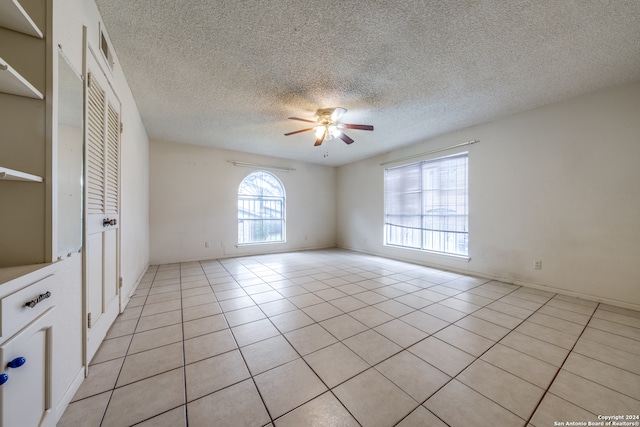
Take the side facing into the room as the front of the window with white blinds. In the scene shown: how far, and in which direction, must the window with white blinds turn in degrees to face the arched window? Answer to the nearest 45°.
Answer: approximately 45° to its right

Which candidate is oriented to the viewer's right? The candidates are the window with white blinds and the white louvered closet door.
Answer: the white louvered closet door

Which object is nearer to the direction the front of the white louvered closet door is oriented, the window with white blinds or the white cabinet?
the window with white blinds

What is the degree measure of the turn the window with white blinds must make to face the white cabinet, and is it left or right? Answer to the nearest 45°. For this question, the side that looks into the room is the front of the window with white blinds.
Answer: approximately 45° to its left

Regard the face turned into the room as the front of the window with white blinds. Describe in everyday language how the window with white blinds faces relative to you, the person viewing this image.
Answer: facing the viewer and to the left of the viewer

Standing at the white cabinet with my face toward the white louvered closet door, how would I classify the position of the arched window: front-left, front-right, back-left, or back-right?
front-right

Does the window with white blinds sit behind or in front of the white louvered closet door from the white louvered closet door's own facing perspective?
in front

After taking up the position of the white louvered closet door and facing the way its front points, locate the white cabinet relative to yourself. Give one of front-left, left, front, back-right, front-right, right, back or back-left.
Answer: right

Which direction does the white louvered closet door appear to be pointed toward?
to the viewer's right

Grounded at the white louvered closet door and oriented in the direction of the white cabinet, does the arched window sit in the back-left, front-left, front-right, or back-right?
back-left

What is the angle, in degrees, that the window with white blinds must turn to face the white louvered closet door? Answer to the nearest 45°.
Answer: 0° — it already faces it

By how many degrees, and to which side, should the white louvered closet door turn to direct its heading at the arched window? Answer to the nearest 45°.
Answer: approximately 45° to its left

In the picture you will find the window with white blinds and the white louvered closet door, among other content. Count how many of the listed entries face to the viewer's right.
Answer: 1
